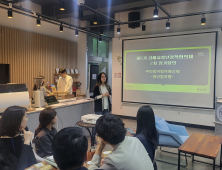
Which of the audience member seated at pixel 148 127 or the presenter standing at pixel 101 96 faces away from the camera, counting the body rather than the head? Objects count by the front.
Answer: the audience member seated

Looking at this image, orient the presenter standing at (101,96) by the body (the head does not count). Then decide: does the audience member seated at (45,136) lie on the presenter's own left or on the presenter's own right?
on the presenter's own right

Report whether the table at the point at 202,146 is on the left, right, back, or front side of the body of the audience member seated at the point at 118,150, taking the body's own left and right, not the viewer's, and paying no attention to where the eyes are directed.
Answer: right

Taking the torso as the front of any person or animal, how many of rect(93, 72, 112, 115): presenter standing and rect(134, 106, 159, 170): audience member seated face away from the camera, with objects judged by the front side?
1

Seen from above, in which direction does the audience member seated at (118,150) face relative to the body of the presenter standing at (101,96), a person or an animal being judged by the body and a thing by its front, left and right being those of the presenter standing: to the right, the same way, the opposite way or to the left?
the opposite way

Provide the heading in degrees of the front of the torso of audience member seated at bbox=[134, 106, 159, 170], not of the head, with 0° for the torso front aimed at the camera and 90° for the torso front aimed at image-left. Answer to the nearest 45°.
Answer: approximately 180°

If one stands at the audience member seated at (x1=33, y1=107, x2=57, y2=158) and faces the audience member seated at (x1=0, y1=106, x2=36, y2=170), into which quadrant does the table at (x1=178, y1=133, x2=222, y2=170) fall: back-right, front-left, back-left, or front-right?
back-left

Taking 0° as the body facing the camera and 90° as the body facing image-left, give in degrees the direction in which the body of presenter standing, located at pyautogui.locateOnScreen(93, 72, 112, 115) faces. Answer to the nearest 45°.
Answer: approximately 315°

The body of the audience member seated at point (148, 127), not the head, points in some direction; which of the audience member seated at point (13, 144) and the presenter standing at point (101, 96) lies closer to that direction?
the presenter standing

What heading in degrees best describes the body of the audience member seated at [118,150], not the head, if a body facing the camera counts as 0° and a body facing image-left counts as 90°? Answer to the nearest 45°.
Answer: approximately 135°

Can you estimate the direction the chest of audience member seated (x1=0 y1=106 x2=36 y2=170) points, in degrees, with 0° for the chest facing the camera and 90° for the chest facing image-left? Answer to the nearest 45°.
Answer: approximately 225°
